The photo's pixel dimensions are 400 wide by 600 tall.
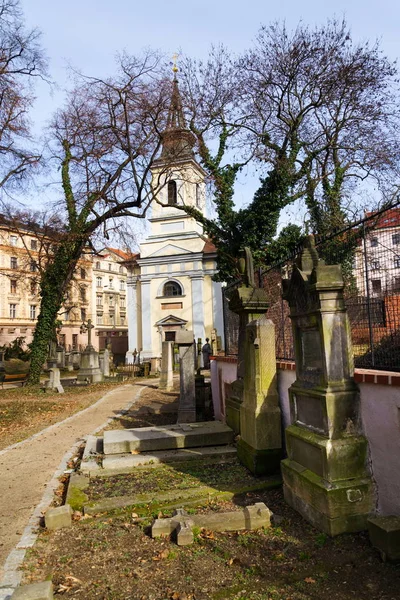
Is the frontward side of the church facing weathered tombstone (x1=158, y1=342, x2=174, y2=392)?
yes

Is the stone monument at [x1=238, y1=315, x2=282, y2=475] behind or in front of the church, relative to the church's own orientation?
in front

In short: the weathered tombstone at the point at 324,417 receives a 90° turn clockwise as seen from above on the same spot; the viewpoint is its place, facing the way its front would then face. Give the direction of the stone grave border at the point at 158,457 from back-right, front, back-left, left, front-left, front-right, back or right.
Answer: front

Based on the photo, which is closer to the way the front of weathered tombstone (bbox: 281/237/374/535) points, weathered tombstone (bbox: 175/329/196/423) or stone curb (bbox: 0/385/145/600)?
the stone curb

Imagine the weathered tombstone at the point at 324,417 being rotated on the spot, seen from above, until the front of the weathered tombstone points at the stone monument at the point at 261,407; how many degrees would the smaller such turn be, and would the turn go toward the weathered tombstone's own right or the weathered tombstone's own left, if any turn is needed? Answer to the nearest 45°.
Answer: approximately 90° to the weathered tombstone's own right

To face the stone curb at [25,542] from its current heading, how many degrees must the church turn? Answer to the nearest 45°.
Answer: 0° — it already faces it

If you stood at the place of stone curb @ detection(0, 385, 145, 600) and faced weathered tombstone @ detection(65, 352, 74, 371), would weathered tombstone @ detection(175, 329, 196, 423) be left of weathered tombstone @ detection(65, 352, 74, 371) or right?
right

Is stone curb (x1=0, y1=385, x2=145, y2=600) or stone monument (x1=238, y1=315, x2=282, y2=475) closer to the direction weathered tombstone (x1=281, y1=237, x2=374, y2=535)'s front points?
the stone curb

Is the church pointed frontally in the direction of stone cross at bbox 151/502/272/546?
yes

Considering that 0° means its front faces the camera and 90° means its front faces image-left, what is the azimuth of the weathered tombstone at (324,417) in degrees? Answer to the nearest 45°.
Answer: approximately 45°

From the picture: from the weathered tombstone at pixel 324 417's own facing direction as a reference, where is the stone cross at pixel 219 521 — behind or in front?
in front

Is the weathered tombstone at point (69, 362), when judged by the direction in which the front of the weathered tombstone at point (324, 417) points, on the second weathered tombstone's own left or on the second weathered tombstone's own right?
on the second weathered tombstone's own right

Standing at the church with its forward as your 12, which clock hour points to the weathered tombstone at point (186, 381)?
The weathered tombstone is roughly at 12 o'clock from the church.

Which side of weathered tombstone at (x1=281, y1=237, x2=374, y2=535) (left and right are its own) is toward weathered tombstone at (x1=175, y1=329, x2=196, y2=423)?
right

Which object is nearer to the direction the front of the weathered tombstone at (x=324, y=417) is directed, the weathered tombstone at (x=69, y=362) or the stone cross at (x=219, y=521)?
the stone cross

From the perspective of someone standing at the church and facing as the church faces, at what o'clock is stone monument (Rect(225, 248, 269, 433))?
The stone monument is roughly at 12 o'clock from the church.
